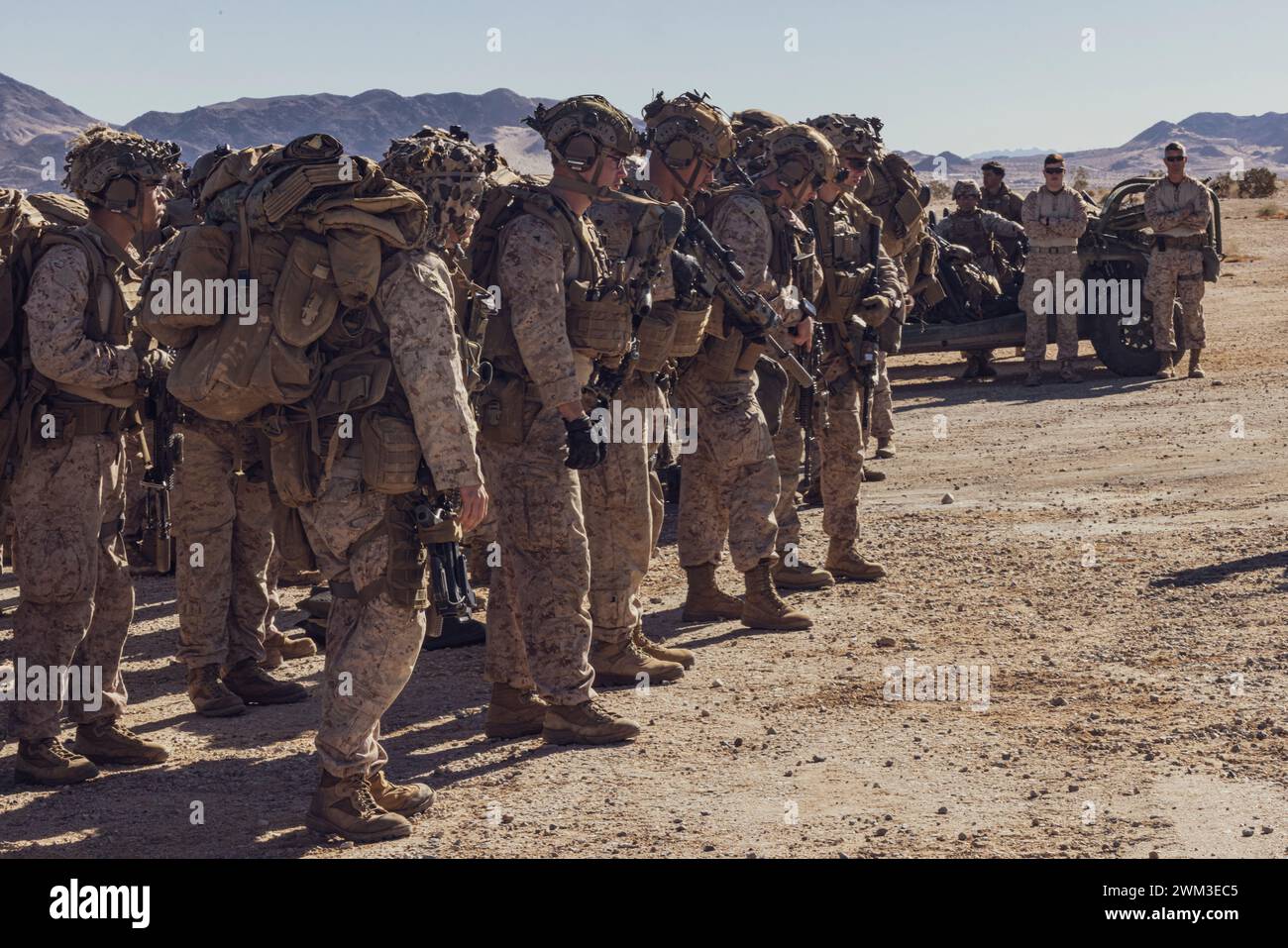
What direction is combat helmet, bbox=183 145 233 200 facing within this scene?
to the viewer's right

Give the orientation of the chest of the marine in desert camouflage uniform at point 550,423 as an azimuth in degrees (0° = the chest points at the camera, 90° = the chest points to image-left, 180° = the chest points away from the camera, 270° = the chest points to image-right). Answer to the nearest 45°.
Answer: approximately 270°

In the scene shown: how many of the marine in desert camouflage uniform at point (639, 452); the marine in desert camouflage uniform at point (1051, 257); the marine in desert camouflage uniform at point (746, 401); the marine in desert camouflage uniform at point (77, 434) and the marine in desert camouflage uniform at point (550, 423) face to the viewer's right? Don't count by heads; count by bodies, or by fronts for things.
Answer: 4

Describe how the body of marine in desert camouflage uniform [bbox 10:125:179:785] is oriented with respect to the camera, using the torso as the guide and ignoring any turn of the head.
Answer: to the viewer's right

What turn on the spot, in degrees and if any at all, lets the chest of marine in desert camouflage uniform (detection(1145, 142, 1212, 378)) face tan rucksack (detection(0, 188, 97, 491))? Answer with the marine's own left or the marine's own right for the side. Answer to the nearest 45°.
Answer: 0° — they already face it

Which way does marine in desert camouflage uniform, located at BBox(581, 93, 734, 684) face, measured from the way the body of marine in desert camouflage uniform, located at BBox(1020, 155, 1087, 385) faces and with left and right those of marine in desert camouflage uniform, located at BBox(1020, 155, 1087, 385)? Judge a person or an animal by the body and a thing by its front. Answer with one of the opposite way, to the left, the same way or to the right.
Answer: to the left

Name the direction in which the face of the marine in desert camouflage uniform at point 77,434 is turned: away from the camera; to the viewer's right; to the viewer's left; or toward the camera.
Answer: to the viewer's right

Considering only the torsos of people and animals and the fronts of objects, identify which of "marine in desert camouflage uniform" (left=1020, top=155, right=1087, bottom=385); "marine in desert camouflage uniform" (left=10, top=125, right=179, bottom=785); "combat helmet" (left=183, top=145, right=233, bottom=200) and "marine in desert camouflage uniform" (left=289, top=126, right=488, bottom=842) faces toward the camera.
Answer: "marine in desert camouflage uniform" (left=1020, top=155, right=1087, bottom=385)
